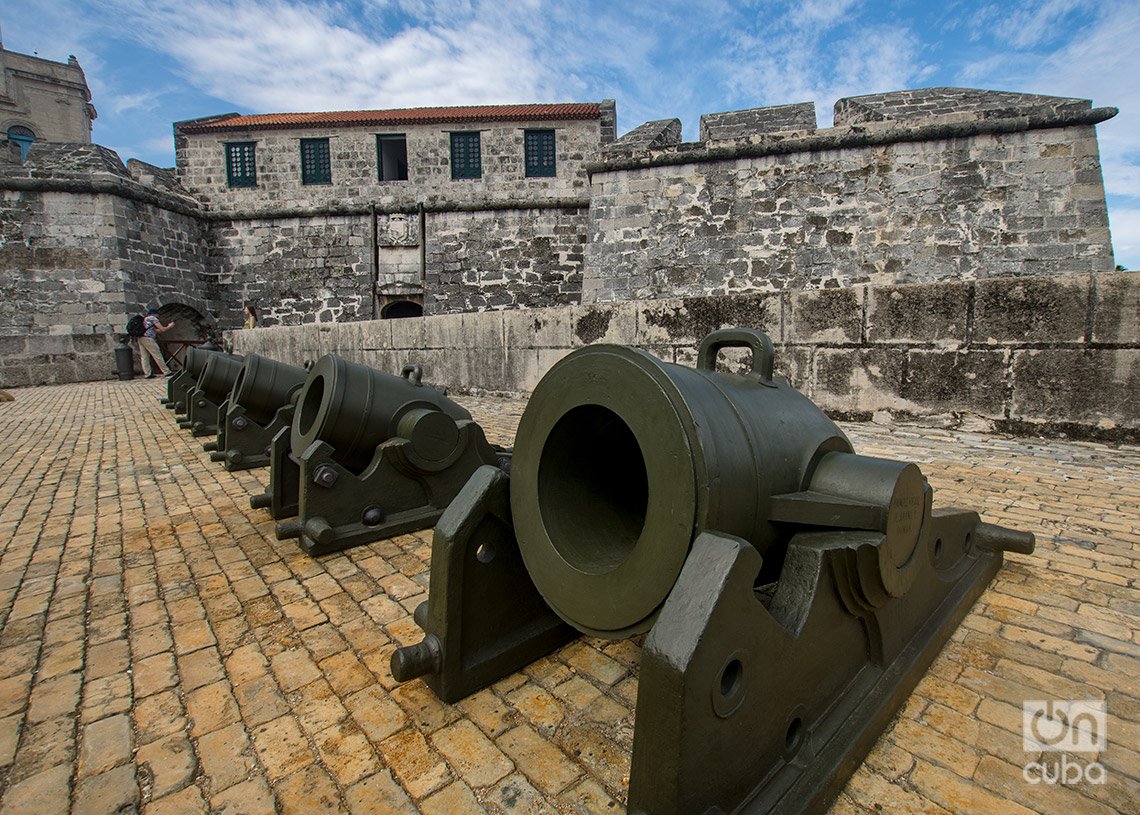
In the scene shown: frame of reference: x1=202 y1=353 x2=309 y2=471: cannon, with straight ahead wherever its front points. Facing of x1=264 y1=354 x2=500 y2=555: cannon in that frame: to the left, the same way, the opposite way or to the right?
the same way

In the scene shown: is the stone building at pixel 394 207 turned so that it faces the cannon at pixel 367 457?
yes

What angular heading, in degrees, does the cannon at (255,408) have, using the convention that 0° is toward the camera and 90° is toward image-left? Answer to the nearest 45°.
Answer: approximately 45°

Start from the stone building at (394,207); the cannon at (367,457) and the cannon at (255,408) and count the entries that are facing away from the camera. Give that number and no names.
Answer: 0

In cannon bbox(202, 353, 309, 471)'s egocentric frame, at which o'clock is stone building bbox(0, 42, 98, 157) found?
The stone building is roughly at 4 o'clock from the cannon.

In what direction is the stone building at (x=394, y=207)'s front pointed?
toward the camera

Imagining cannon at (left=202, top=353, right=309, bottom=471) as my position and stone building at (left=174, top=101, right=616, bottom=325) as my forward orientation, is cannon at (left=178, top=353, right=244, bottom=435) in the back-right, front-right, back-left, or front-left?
front-left

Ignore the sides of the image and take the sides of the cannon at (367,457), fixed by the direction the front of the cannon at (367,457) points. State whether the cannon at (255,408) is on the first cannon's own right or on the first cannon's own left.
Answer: on the first cannon's own right

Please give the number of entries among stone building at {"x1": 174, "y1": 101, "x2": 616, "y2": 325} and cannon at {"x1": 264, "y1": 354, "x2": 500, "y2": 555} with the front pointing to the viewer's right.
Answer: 0

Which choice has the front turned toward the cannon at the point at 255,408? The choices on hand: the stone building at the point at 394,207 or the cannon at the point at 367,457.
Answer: the stone building

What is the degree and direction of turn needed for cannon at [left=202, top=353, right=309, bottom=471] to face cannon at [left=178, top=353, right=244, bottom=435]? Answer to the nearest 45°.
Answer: approximately 135° to its right

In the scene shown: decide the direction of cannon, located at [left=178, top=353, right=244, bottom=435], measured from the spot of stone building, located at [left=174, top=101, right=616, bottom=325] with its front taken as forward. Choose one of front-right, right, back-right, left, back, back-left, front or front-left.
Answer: front
